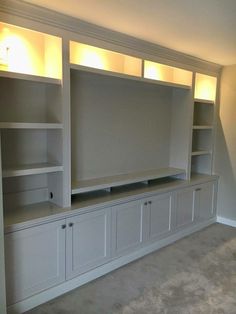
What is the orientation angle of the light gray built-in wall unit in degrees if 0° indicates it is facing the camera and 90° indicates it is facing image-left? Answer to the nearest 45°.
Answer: approximately 315°
